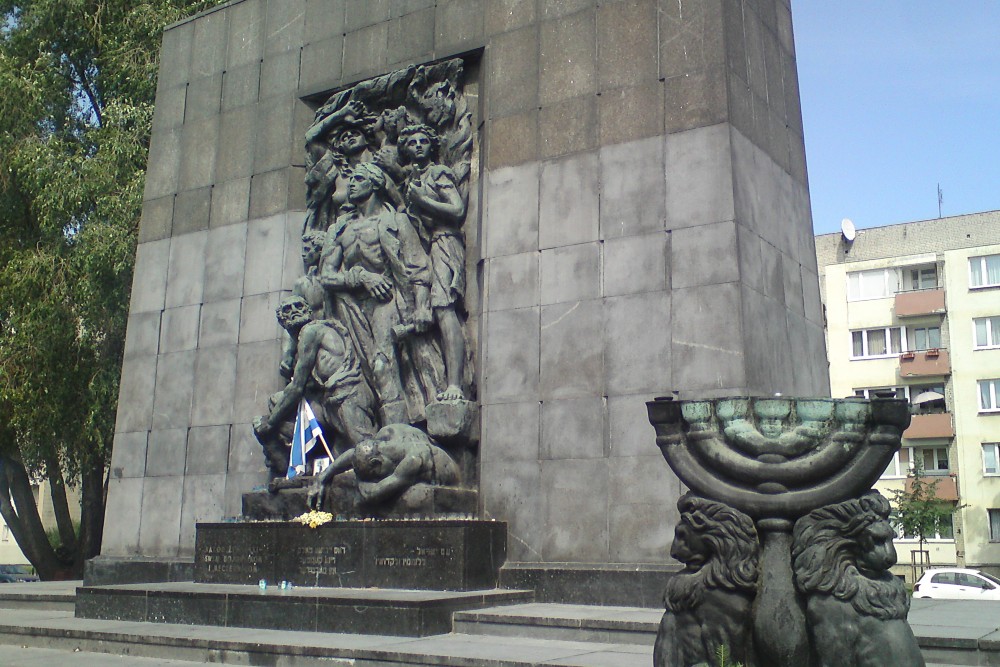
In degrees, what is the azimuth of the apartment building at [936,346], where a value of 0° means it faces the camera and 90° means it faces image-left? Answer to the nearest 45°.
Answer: approximately 0°

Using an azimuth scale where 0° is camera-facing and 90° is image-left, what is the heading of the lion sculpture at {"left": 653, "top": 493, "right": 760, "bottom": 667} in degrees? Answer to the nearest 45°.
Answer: approximately 90°

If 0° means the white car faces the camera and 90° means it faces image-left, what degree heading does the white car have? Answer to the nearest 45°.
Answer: approximately 270°

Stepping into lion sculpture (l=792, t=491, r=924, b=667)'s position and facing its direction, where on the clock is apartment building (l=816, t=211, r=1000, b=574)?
The apartment building is roughly at 9 o'clock from the lion sculpture.
